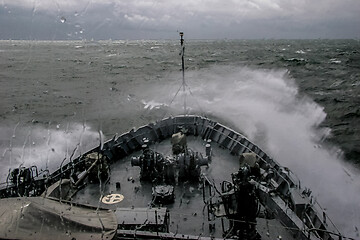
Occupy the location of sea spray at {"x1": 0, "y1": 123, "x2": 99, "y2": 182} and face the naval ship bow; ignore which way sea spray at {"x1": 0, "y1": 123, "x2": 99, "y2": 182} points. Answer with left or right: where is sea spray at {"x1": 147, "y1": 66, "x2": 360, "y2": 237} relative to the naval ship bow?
left

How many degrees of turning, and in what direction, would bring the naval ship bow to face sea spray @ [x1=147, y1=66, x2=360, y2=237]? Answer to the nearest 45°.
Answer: approximately 45° to its right

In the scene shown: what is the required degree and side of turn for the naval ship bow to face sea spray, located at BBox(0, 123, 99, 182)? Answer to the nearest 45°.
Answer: approximately 45° to its left

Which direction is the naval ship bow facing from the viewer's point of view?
away from the camera
